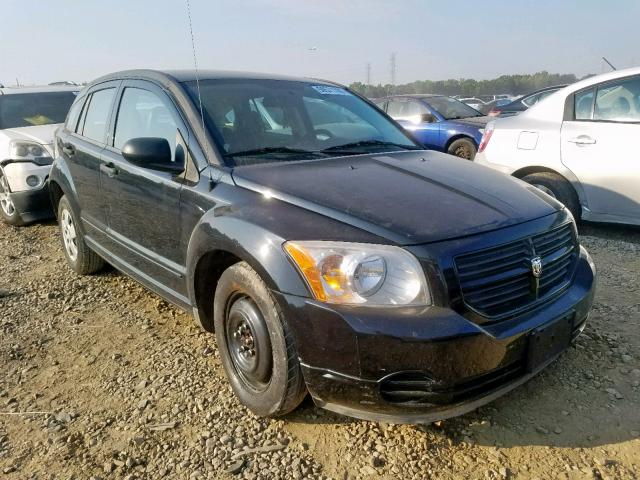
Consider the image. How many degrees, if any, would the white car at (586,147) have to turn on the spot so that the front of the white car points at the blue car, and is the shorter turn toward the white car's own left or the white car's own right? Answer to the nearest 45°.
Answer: approximately 135° to the white car's own left

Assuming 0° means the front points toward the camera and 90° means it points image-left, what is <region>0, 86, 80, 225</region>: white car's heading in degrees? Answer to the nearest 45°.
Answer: approximately 315°

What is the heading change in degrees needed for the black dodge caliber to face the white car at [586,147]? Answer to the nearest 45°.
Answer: approximately 90° to its left

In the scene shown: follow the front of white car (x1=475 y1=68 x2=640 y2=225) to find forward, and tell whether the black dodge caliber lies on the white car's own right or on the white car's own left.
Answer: on the white car's own right

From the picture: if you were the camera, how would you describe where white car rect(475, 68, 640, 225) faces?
facing to the right of the viewer
